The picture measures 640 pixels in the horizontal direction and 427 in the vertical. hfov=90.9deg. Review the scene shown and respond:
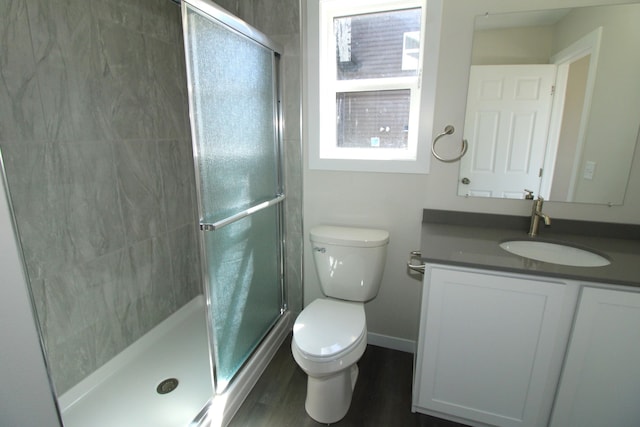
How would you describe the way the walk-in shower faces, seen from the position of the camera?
facing the viewer and to the right of the viewer

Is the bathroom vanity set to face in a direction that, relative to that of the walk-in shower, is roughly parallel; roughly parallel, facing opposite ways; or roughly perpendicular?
roughly perpendicular

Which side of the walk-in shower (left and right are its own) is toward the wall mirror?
front

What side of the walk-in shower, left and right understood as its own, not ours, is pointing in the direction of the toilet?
front

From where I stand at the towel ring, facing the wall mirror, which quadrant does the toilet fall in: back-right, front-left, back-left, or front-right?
back-right

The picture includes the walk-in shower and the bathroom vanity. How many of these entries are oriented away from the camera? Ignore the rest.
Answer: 0

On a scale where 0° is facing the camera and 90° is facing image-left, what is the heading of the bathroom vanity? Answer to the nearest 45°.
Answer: approximately 0°
